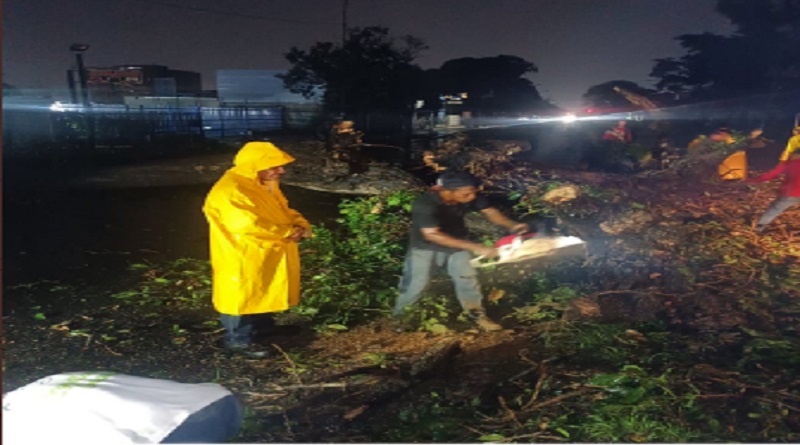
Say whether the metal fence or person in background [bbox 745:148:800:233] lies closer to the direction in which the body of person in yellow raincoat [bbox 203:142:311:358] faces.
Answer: the person in background

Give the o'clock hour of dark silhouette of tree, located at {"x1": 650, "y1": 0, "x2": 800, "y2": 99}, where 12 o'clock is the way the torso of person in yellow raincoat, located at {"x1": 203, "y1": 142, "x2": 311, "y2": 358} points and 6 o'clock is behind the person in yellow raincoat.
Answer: The dark silhouette of tree is roughly at 11 o'clock from the person in yellow raincoat.

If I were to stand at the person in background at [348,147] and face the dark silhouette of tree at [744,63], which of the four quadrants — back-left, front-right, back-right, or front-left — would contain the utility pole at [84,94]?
back-left

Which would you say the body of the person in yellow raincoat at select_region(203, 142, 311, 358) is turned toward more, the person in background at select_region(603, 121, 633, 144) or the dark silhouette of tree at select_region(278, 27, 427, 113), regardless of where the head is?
the person in background

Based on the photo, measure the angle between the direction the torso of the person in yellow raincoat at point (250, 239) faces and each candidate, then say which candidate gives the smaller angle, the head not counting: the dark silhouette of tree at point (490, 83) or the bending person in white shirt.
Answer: the dark silhouette of tree

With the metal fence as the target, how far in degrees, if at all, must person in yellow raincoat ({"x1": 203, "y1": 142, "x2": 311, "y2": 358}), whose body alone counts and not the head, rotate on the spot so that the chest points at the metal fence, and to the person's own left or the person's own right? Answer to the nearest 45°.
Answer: approximately 90° to the person's own left

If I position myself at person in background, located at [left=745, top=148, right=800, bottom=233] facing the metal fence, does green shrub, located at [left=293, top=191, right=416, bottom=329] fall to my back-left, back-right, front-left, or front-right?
front-left

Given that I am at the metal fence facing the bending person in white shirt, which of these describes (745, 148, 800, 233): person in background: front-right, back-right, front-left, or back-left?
front-left

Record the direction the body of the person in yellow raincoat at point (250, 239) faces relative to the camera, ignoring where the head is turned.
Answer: to the viewer's right

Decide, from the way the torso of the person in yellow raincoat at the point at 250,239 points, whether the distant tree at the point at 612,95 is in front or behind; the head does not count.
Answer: in front

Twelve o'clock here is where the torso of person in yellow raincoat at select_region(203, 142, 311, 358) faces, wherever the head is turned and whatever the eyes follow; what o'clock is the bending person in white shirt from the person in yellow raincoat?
The bending person in white shirt is roughly at 4 o'clock from the person in yellow raincoat.

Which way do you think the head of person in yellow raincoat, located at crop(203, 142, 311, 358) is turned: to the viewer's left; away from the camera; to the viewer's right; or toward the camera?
to the viewer's right
